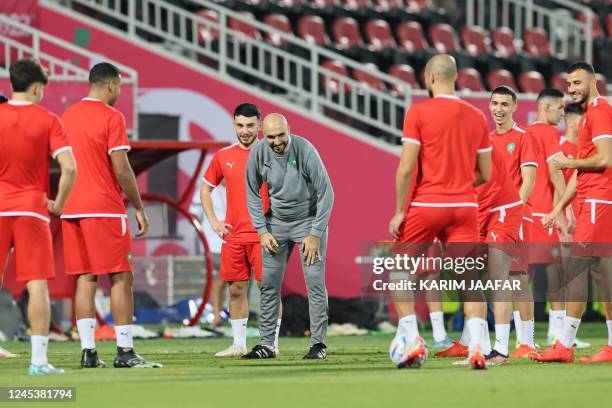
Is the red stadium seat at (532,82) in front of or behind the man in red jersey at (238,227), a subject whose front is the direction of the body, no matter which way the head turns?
behind

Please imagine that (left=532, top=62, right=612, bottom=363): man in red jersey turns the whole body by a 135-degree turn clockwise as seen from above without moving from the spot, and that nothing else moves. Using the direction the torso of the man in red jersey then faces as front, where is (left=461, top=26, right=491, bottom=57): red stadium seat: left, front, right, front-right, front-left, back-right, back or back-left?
front-left

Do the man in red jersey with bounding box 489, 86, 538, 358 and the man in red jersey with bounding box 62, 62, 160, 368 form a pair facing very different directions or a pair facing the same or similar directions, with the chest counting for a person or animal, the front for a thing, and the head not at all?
very different directions

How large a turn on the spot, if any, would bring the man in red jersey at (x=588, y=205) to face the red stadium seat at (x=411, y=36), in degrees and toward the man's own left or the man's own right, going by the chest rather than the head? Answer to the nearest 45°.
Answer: approximately 90° to the man's own right

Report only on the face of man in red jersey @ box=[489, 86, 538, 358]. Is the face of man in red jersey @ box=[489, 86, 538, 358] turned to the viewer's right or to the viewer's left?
to the viewer's left

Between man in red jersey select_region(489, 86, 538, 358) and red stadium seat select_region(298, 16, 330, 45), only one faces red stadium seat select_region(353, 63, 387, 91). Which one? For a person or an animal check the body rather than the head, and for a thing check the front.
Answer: red stadium seat select_region(298, 16, 330, 45)

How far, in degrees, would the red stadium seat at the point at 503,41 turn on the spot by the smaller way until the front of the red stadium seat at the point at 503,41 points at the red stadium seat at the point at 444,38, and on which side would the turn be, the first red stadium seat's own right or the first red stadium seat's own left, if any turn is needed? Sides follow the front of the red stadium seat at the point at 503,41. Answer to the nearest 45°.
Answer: approximately 90° to the first red stadium seat's own right
